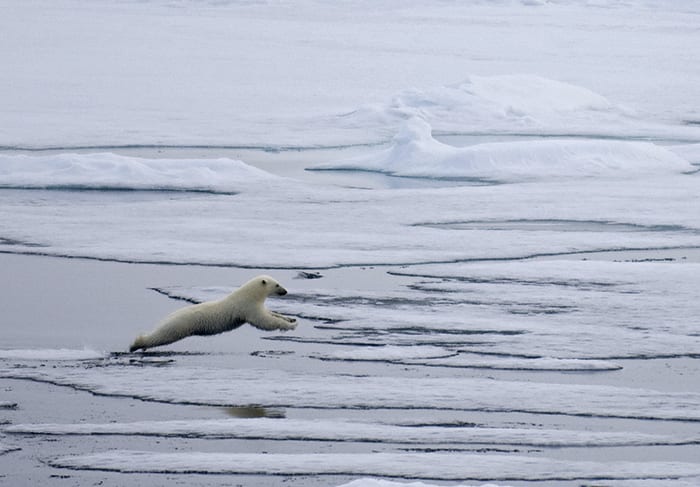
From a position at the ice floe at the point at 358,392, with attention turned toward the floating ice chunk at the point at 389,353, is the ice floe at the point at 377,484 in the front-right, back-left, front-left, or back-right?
back-right

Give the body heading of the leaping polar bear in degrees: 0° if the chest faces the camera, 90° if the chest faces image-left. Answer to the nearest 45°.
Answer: approximately 270°

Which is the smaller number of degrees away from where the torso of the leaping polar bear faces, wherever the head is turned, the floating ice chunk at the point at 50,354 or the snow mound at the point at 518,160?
the snow mound

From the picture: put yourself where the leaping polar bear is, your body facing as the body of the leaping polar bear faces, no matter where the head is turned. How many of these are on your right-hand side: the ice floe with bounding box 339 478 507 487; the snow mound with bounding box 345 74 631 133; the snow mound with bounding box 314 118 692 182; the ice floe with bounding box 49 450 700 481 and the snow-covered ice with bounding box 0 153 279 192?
2

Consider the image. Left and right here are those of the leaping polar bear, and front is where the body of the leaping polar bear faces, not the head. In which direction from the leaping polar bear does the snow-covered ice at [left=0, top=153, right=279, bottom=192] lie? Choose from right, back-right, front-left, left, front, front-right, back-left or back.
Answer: left

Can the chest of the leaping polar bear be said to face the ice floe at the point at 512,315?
yes

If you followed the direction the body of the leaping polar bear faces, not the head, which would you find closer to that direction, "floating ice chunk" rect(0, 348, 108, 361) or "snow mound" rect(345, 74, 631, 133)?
the snow mound

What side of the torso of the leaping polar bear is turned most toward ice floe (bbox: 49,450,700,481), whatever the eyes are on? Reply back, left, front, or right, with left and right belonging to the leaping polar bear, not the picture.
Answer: right

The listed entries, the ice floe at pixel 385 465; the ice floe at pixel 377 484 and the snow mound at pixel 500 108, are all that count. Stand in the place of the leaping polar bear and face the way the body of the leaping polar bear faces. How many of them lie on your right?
2

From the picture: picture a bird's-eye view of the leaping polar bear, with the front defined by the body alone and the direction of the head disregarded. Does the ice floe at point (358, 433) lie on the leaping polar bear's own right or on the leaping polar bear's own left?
on the leaping polar bear's own right
